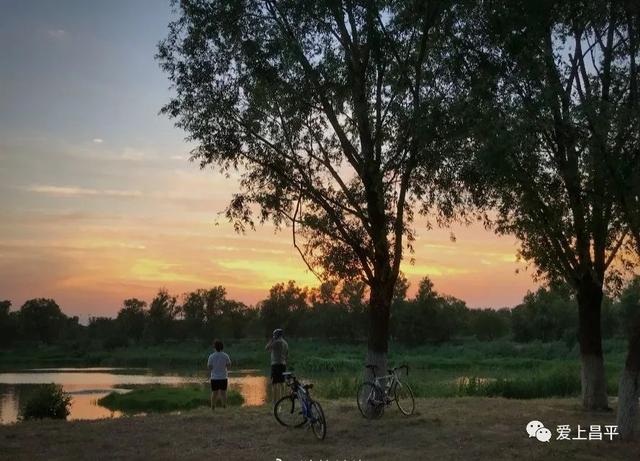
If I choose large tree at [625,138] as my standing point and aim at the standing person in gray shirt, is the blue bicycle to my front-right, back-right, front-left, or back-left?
front-left

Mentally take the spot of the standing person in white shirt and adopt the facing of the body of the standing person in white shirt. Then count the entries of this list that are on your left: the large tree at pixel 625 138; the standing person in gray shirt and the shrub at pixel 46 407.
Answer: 1

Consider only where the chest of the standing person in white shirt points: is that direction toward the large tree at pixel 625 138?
no

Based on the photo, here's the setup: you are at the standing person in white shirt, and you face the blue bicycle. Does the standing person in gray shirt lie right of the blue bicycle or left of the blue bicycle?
left

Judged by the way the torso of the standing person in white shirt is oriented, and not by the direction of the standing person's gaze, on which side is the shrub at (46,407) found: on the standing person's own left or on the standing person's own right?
on the standing person's own left

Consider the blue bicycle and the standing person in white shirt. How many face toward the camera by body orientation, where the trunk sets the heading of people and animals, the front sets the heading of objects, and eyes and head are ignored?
0

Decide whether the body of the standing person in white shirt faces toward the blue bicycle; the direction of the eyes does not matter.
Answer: no

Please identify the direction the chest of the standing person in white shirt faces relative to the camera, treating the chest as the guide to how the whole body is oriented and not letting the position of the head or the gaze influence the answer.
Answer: away from the camera

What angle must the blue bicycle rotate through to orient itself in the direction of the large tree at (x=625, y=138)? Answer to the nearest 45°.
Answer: approximately 135° to its right

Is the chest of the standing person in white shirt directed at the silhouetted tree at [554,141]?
no

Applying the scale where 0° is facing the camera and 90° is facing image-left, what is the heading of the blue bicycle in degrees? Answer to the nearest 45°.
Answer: approximately 135°

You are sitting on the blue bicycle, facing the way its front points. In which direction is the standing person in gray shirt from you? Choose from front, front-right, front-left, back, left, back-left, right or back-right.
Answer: front-right

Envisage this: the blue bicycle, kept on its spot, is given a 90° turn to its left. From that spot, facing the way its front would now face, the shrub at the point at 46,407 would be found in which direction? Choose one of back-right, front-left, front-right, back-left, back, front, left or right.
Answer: right
